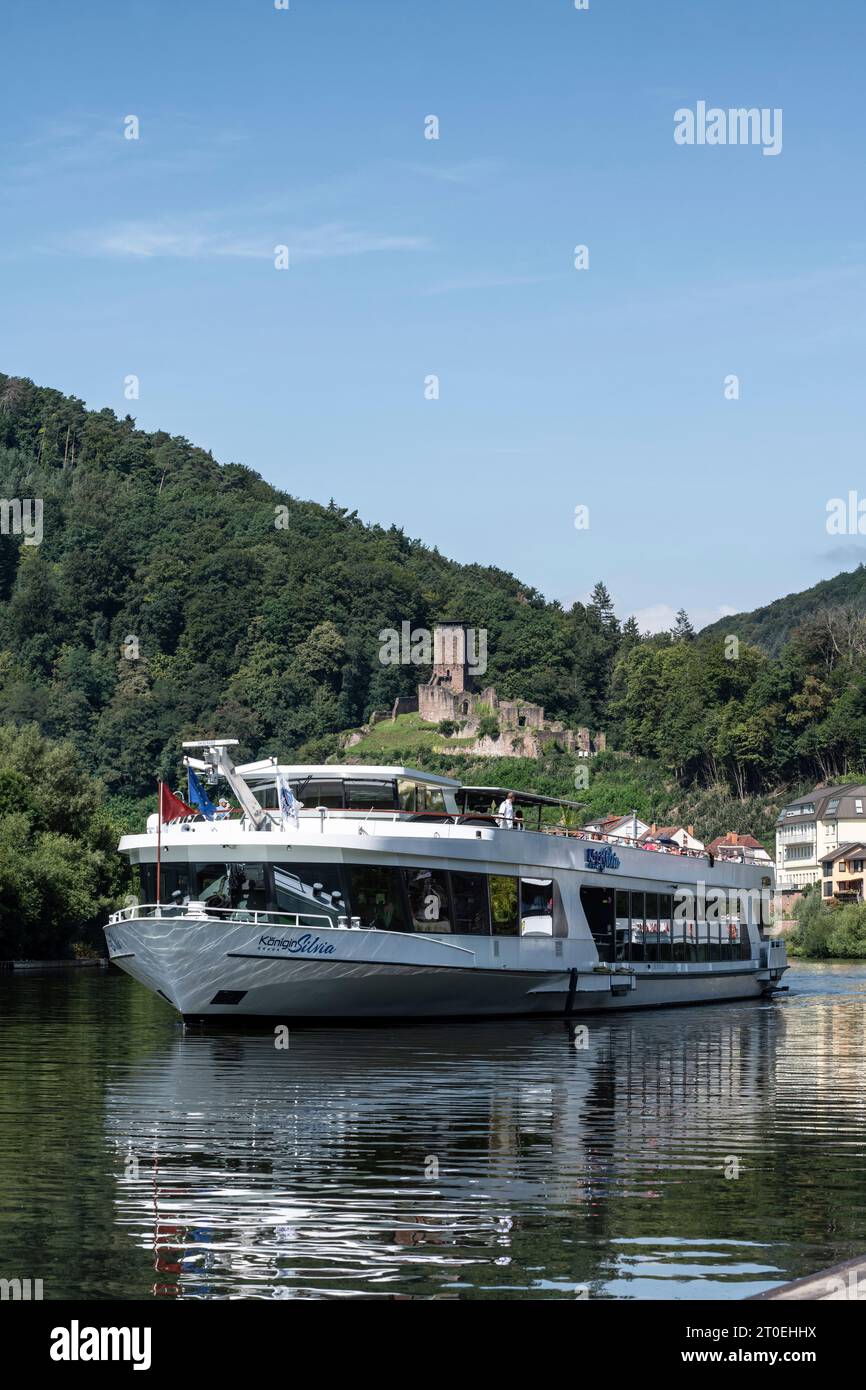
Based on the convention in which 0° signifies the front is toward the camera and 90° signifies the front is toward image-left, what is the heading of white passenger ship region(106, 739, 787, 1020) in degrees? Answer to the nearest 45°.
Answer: approximately 45°
